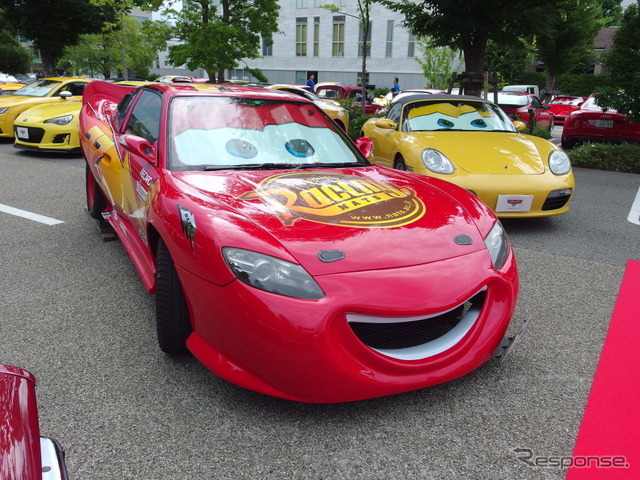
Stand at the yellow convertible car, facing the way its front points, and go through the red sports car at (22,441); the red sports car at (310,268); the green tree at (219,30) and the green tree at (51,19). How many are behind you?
2

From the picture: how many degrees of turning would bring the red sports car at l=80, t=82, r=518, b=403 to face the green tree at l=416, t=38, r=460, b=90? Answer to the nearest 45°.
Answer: approximately 135° to its left

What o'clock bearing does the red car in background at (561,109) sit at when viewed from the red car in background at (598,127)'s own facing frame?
the red car in background at (561,109) is roughly at 12 o'clock from the red car in background at (598,127).

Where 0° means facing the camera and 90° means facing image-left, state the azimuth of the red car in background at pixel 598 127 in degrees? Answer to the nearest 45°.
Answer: approximately 180°

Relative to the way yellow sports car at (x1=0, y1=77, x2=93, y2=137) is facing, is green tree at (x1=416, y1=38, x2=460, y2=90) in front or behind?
behind

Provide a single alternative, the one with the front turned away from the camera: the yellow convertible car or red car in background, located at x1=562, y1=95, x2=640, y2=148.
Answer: the red car in background

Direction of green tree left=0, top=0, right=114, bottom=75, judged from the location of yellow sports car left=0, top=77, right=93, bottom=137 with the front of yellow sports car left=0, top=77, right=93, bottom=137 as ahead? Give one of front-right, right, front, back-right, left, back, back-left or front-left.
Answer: back-right

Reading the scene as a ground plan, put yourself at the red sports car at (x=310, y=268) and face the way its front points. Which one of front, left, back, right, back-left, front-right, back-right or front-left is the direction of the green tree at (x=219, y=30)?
back-left

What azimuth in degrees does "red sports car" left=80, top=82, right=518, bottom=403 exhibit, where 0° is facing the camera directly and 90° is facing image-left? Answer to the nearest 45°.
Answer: approximately 315°

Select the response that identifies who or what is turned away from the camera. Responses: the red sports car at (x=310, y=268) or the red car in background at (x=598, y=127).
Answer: the red car in background
